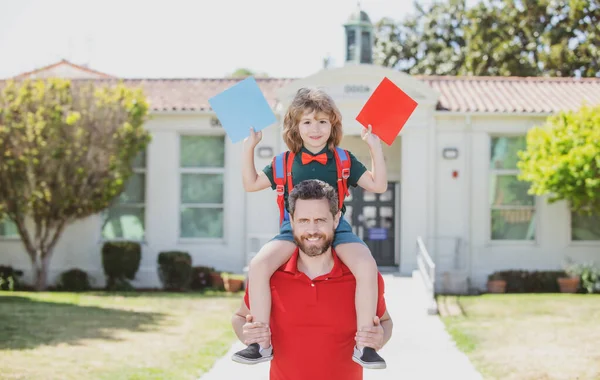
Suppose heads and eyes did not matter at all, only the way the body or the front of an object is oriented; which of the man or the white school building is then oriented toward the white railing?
the white school building

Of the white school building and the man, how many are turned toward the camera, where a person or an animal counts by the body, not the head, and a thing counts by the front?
2

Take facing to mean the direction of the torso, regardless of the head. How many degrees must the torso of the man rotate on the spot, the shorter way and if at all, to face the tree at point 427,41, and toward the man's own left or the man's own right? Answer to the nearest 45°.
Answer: approximately 180°

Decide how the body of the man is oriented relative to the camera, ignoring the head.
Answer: toward the camera

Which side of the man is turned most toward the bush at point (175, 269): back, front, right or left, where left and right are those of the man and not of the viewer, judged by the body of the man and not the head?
back

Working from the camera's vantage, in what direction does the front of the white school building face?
facing the viewer

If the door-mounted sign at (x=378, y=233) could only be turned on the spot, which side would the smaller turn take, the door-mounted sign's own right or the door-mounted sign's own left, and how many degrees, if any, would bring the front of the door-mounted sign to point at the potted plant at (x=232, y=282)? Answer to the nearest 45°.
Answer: approximately 45° to the door-mounted sign's own right

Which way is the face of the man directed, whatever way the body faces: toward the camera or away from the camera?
toward the camera

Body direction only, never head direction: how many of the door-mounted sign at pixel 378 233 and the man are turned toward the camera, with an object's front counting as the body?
2

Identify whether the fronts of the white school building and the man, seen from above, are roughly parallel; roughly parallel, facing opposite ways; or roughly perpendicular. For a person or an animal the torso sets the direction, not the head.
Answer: roughly parallel

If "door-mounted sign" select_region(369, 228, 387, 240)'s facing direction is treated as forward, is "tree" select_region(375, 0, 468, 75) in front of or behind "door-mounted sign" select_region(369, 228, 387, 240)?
behind

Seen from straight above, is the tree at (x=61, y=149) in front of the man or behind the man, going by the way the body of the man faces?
behind

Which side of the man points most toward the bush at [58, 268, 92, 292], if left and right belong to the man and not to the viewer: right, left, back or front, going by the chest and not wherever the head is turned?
back
